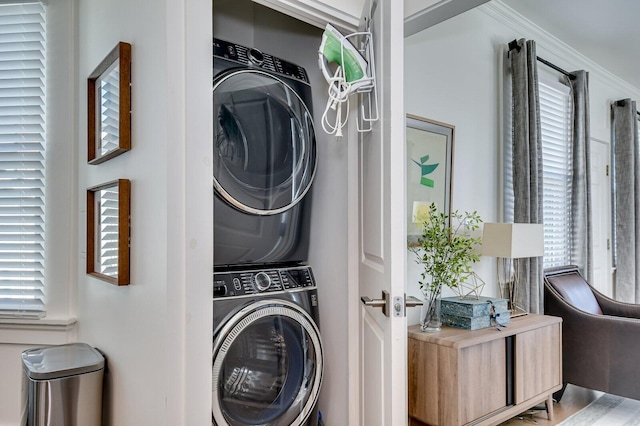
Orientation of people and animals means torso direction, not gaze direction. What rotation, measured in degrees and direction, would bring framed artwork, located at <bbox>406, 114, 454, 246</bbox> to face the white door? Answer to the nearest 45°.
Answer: approximately 45° to its right

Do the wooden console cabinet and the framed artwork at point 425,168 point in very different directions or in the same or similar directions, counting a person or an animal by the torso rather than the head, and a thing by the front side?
same or similar directions

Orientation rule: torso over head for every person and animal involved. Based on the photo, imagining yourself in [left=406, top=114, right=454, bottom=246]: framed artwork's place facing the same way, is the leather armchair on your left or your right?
on your left

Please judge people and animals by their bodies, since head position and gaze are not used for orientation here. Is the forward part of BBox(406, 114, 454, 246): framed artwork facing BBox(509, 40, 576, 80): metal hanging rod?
no

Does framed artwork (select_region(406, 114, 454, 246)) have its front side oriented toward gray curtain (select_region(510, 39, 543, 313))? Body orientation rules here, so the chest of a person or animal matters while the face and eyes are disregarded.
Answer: no

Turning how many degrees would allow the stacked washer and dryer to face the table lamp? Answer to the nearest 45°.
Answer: approximately 90° to its left

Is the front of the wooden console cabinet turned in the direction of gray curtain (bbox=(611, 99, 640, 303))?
no

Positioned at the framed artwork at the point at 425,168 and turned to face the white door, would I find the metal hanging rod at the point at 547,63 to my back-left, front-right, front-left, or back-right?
back-left

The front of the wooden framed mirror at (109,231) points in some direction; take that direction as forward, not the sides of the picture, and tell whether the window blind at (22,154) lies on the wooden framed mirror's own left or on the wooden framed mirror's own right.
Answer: on the wooden framed mirror's own right

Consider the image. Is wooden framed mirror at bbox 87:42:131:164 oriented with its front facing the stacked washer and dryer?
no

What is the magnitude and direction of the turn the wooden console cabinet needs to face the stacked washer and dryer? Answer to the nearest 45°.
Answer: approximately 90° to its right

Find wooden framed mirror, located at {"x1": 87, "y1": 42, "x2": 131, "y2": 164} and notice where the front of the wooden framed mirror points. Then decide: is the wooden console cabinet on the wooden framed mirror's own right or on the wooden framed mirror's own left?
on the wooden framed mirror's own left

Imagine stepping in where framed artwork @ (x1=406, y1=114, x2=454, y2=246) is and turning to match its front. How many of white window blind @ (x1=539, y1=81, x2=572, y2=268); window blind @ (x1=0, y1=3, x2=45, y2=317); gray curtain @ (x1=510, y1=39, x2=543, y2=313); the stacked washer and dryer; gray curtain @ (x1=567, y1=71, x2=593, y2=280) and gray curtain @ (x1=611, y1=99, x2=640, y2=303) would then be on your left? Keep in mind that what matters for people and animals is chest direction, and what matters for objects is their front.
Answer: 4
